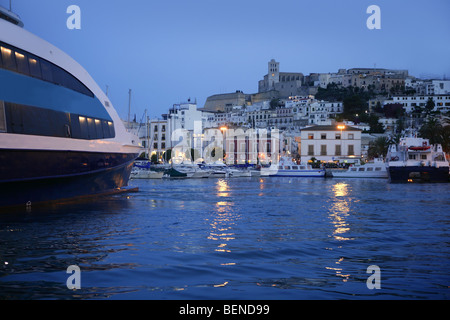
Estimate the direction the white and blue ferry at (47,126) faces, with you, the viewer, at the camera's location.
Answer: facing away from the viewer and to the right of the viewer
